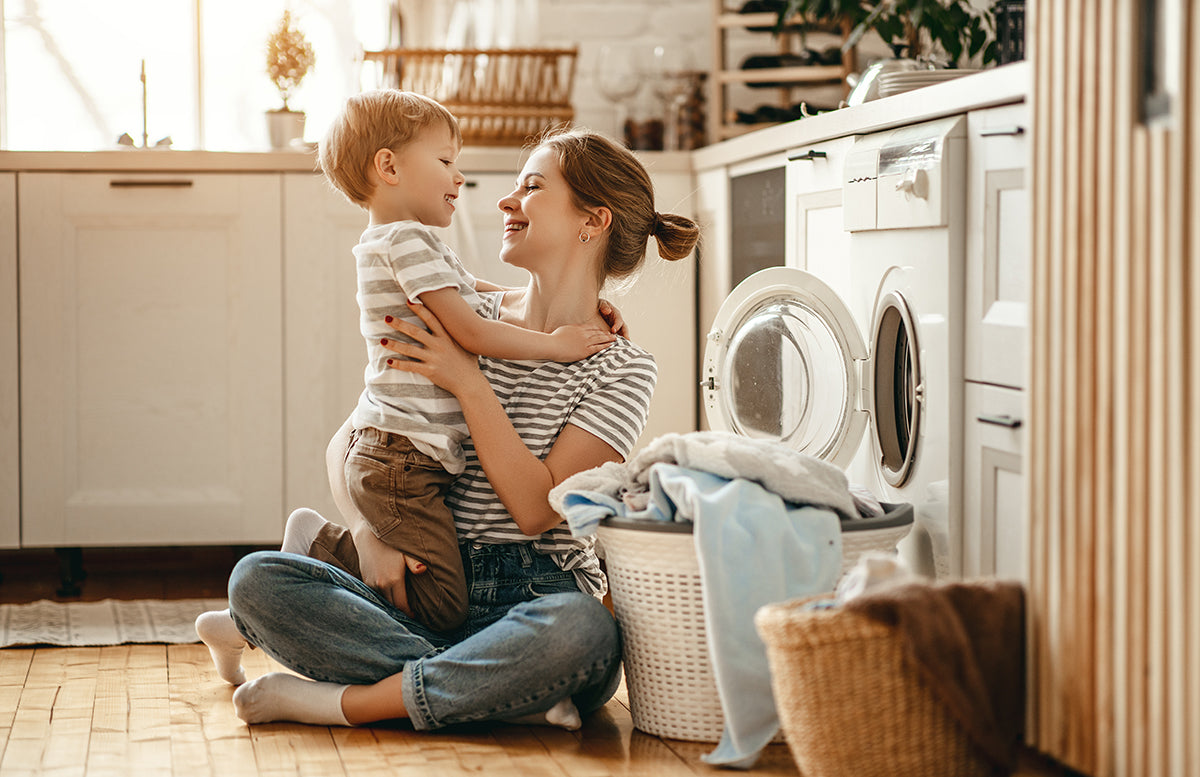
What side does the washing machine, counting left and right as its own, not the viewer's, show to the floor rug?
front

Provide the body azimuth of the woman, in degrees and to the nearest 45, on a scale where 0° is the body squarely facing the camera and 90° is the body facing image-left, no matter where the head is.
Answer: approximately 45°

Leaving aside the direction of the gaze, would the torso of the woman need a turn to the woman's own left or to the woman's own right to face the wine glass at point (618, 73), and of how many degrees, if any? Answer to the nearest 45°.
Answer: approximately 135° to the woman's own right

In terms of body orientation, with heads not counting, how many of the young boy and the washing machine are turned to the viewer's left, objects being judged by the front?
1

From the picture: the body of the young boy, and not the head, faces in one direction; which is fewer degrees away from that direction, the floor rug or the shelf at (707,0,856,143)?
the shelf

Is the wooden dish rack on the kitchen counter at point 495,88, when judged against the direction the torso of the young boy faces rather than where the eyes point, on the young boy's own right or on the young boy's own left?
on the young boy's own left

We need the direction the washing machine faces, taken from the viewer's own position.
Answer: facing to the left of the viewer

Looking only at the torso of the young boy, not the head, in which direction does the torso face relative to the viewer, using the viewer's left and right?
facing to the right of the viewer

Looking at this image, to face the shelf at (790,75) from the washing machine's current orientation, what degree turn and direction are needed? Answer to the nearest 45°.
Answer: approximately 90° to its right

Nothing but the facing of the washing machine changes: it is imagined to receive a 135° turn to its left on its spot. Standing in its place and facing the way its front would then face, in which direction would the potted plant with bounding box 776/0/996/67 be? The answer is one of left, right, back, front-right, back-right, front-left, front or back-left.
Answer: back-left

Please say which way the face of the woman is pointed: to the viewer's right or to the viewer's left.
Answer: to the viewer's left

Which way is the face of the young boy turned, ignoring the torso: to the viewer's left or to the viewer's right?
to the viewer's right

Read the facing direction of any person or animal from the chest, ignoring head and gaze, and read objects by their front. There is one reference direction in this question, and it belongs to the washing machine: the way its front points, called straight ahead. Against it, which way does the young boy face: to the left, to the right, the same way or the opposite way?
the opposite way
